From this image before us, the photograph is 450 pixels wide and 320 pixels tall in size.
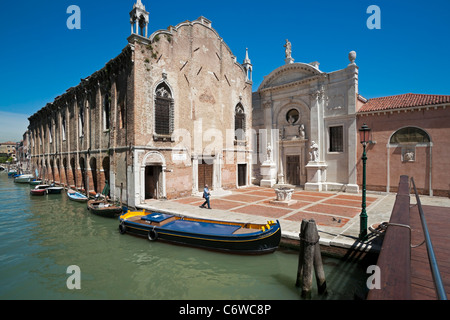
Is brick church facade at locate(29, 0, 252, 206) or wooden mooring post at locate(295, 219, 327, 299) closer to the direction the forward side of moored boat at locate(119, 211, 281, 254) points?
the wooden mooring post

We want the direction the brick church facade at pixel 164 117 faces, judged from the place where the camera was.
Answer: facing the viewer and to the right of the viewer

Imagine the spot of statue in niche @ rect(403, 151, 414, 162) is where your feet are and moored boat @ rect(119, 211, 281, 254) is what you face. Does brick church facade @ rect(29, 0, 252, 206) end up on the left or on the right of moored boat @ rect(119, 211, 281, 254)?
right

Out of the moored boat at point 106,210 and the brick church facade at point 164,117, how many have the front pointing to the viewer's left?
0

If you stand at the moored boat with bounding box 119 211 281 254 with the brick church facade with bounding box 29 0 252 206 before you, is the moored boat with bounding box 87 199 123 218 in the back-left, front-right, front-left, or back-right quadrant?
front-left

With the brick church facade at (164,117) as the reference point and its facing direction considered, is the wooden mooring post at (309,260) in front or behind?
in front

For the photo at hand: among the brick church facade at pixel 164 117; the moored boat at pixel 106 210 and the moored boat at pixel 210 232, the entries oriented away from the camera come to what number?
0

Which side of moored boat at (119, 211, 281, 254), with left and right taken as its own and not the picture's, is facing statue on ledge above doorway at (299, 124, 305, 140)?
left

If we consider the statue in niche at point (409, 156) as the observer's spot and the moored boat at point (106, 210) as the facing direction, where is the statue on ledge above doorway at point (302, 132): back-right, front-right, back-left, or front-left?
front-right

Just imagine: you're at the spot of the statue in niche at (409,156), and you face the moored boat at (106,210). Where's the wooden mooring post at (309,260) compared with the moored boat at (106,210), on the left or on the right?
left

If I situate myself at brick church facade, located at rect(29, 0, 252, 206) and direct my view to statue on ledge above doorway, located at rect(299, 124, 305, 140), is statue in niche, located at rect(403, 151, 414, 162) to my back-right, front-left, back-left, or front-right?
front-right
